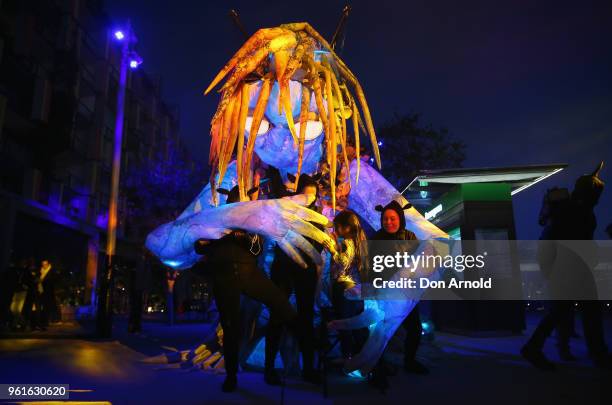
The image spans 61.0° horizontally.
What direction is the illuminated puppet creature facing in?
toward the camera

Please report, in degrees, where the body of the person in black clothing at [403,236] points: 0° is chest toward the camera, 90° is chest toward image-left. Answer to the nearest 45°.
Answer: approximately 0°

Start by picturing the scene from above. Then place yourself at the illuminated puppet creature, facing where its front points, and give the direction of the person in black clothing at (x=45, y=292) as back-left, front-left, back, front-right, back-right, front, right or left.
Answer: back-right
